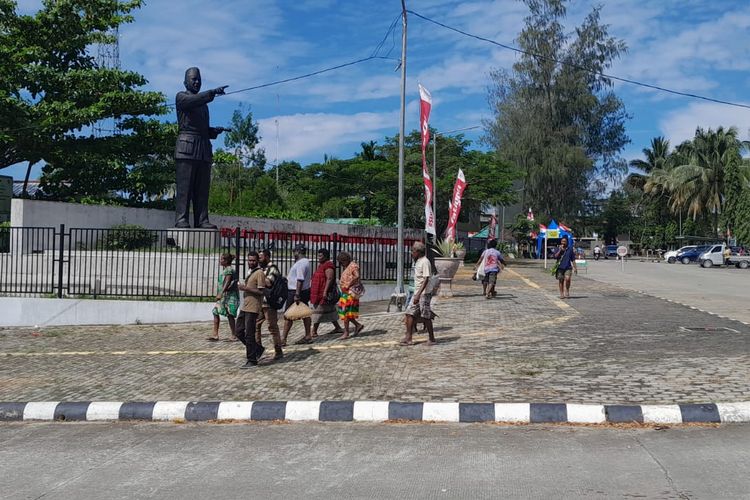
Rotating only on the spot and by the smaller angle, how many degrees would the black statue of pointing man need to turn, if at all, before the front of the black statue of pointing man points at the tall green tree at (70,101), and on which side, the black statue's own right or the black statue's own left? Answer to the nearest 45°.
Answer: approximately 180°

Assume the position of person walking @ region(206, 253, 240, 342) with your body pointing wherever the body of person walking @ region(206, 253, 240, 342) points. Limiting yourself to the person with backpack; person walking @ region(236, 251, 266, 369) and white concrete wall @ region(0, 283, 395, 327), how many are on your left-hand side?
2

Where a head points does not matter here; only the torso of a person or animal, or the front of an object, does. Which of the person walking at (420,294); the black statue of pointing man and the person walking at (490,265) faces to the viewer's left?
the person walking at (420,294)

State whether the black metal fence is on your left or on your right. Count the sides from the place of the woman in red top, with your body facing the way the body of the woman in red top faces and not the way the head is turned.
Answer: on your right

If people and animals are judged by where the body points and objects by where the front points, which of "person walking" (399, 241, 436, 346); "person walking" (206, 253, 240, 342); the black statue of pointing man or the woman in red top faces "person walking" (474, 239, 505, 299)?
the black statue of pointing man
